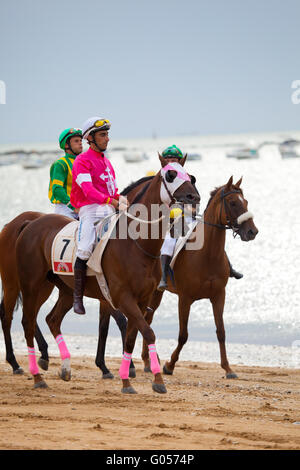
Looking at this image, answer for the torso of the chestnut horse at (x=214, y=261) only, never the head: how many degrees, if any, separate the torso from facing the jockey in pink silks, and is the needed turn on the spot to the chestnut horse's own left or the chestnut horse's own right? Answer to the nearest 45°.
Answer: approximately 90° to the chestnut horse's own right

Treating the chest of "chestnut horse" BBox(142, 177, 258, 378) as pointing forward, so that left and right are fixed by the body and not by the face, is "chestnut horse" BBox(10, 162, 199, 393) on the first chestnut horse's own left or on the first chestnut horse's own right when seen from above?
on the first chestnut horse's own right

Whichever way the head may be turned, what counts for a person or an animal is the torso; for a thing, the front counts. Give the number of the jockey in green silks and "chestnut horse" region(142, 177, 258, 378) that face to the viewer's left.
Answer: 0

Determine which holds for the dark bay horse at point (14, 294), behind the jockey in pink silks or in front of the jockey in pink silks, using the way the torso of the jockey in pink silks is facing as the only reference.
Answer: behind

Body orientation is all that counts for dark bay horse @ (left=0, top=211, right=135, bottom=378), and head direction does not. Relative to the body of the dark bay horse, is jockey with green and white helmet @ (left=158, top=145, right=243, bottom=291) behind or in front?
in front

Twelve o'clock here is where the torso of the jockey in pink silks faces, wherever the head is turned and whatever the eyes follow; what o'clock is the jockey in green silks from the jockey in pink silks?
The jockey in green silks is roughly at 7 o'clock from the jockey in pink silks.

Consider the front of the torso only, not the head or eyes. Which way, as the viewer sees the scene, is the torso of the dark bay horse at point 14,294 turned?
to the viewer's right

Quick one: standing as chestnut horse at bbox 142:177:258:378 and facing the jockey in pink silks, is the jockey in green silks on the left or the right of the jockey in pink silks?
right

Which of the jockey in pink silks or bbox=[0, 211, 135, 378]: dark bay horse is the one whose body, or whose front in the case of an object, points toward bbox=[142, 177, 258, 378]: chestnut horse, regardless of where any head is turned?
the dark bay horse

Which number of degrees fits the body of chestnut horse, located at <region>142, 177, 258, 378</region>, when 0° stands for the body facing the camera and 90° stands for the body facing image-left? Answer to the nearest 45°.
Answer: approximately 315°

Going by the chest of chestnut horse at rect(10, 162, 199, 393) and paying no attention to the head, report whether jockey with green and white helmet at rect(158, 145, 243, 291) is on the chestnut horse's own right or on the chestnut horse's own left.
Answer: on the chestnut horse's own left

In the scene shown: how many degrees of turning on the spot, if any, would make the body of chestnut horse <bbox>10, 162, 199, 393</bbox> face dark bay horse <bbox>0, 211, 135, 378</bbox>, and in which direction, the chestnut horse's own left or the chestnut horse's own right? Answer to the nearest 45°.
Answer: approximately 180°

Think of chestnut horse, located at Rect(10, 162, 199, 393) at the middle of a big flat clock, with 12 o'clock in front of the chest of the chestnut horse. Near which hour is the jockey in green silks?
The jockey in green silks is roughly at 7 o'clock from the chestnut horse.
